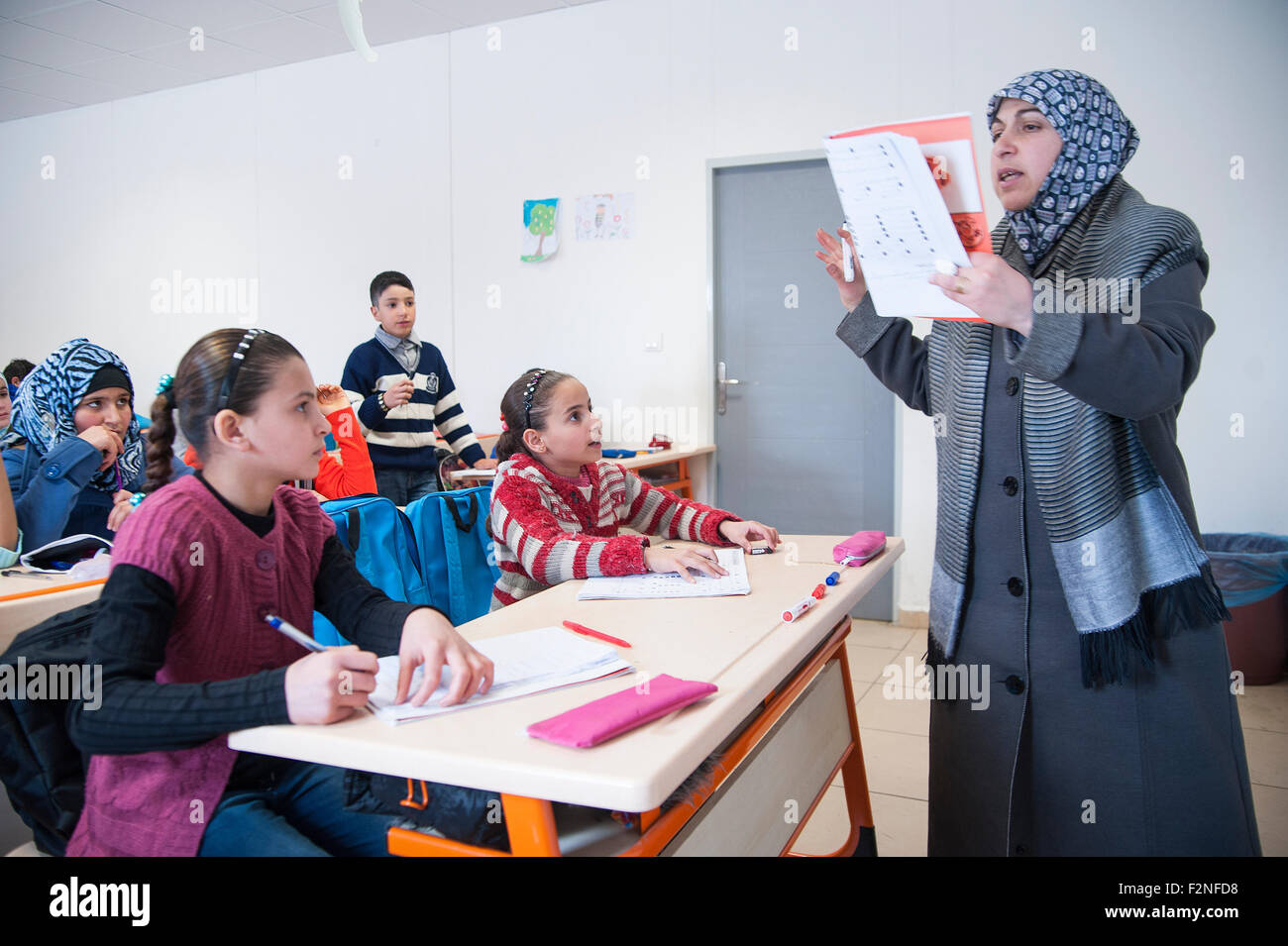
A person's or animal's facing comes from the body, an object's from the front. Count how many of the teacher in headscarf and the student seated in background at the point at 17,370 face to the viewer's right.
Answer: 1

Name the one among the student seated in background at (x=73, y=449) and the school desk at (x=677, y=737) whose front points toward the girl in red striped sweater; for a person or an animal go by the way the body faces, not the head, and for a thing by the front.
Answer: the student seated in background

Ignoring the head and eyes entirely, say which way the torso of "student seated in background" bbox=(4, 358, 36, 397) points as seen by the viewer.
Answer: to the viewer's right

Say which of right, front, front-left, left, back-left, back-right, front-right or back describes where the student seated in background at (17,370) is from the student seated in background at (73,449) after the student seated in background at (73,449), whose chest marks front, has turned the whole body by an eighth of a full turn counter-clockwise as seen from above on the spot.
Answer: left

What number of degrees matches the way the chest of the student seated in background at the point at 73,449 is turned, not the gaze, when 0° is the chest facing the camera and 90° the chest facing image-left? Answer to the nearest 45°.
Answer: approximately 315°
